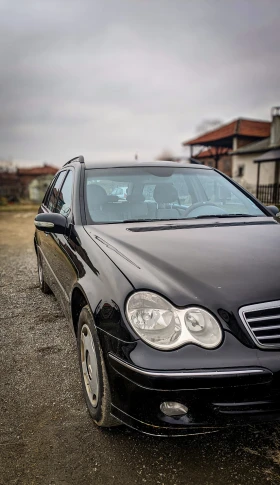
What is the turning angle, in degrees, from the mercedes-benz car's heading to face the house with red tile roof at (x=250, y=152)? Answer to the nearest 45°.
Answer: approximately 135° to its left

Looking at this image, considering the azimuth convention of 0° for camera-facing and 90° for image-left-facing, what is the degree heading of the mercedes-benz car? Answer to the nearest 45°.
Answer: approximately 315°

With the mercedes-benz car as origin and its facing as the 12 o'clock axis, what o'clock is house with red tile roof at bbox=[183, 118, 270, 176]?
The house with red tile roof is roughly at 8 o'clock from the mercedes-benz car.
